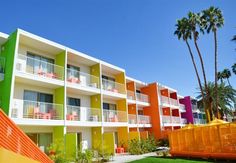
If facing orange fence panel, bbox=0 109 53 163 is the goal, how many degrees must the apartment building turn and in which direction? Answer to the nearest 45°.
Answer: approximately 45° to its right

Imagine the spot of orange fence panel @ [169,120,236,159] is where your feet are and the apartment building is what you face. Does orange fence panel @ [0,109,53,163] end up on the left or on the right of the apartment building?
left

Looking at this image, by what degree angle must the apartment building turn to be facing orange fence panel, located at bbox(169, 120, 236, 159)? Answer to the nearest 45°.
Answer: approximately 45° to its left

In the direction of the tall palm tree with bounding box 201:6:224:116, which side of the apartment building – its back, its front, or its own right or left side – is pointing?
left

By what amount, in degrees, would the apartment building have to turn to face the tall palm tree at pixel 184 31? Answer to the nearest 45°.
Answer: approximately 90° to its left
